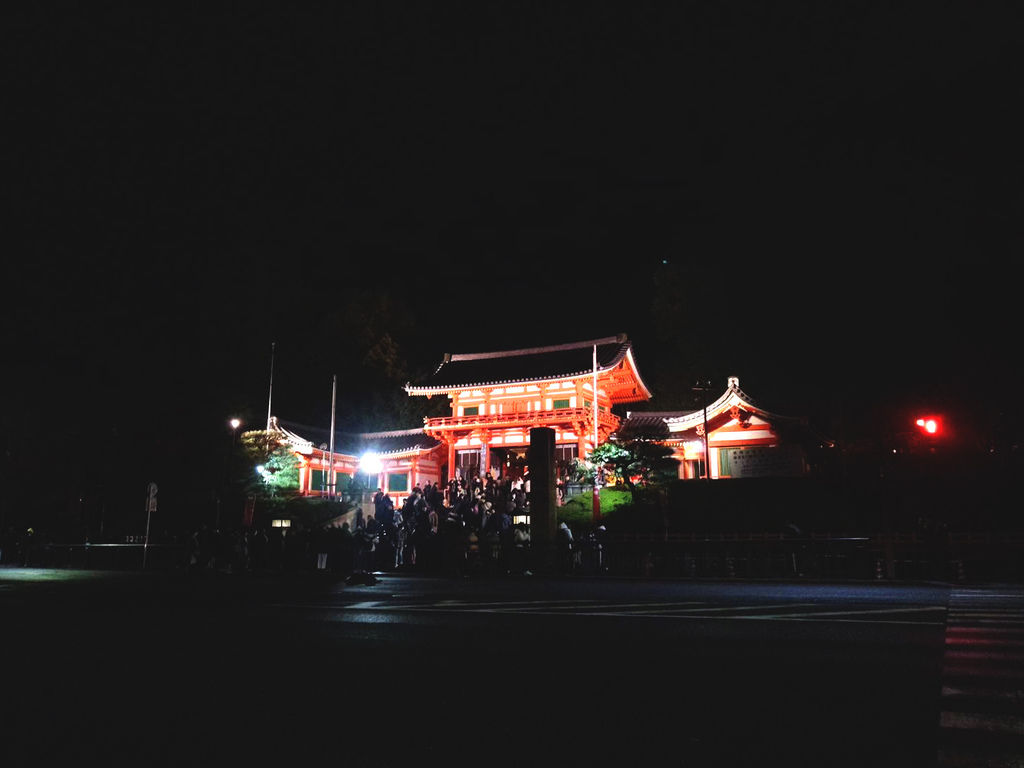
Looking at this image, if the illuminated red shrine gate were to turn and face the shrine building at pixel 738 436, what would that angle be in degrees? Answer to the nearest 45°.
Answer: approximately 90° to its left

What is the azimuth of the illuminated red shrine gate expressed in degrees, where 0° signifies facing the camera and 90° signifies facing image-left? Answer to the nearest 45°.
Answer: approximately 45°
